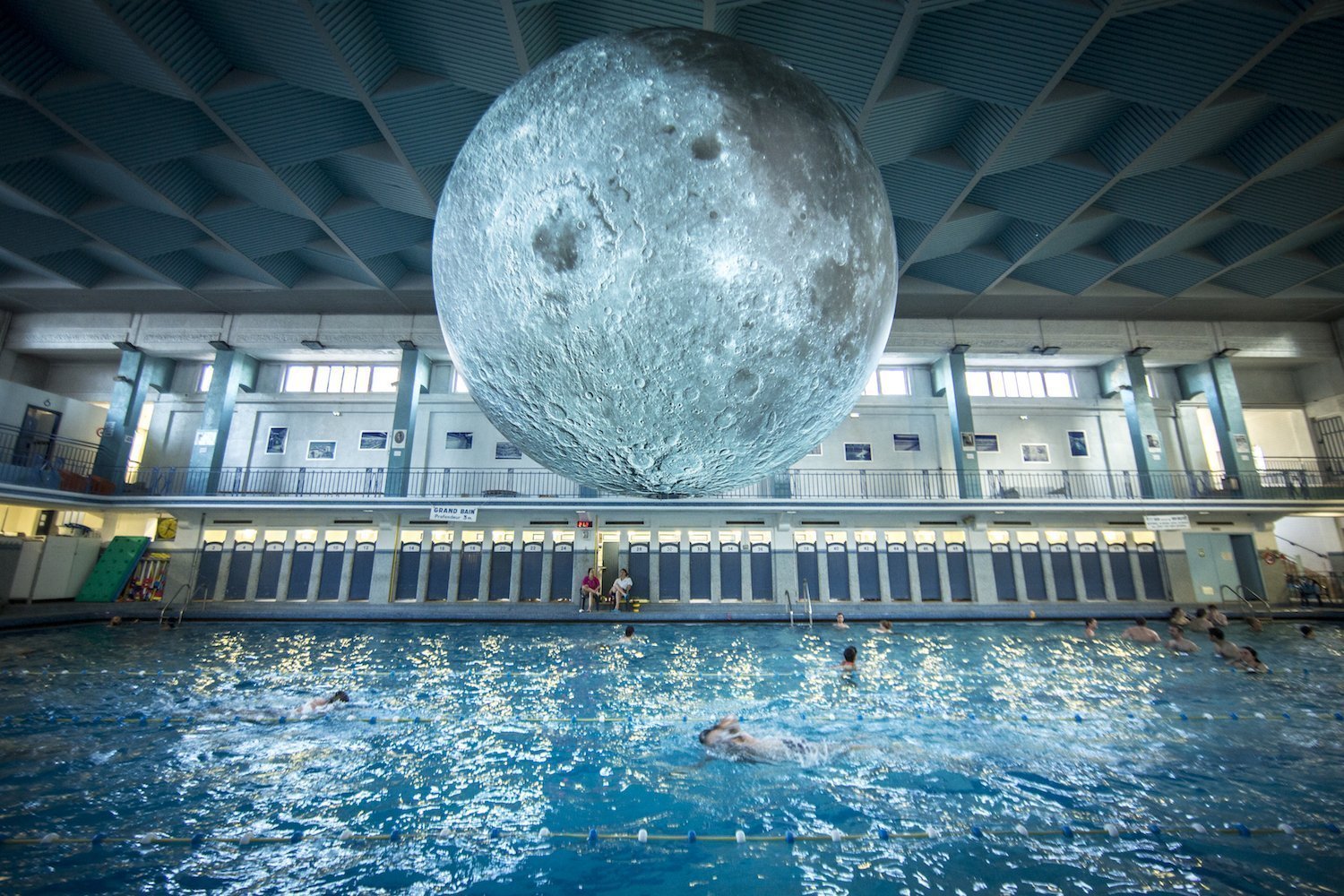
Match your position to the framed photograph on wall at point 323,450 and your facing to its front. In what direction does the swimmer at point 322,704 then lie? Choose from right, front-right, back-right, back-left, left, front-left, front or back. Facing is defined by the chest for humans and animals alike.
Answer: front

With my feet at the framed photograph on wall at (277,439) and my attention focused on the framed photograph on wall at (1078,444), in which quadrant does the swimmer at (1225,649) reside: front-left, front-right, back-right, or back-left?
front-right

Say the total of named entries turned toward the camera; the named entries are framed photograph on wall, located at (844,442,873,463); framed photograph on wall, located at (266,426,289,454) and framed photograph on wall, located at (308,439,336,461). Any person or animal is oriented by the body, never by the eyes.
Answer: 3

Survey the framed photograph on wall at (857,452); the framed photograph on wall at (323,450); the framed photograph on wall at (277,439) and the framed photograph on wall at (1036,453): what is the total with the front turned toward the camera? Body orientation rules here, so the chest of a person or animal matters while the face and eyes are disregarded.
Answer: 4

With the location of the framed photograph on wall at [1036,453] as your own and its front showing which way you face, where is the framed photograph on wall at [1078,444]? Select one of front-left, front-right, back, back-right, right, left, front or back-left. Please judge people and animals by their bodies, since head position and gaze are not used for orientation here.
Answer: back-left

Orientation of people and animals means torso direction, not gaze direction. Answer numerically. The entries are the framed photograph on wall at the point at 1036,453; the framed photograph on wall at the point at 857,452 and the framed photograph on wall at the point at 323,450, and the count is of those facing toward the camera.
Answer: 3

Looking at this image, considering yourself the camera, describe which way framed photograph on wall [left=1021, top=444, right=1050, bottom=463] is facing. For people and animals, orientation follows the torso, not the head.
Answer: facing the viewer

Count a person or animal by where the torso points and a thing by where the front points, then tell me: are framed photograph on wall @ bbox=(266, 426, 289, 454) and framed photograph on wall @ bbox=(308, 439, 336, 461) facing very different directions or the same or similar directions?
same or similar directions

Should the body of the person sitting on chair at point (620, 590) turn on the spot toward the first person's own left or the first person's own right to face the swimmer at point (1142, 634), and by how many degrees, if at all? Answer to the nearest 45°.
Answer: approximately 90° to the first person's own left

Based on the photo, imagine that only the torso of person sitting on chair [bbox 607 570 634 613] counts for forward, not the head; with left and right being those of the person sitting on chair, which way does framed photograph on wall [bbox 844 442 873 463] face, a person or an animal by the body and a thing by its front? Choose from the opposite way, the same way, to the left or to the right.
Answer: the same way

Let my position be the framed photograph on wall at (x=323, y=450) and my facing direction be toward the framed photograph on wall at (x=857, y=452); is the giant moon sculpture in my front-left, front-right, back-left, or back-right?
front-right

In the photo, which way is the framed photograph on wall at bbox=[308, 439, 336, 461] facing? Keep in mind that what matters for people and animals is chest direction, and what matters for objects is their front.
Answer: toward the camera

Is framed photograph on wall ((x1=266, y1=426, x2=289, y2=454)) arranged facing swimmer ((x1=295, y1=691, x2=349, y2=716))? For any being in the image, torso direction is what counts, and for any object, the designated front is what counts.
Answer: yes

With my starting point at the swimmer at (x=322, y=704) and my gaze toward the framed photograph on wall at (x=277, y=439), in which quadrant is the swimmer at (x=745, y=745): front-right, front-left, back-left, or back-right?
back-right

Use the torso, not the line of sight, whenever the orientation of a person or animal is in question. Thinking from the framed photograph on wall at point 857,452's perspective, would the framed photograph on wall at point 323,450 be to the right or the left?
on its right

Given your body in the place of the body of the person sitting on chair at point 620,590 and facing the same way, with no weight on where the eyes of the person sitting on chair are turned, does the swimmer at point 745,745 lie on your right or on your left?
on your left
